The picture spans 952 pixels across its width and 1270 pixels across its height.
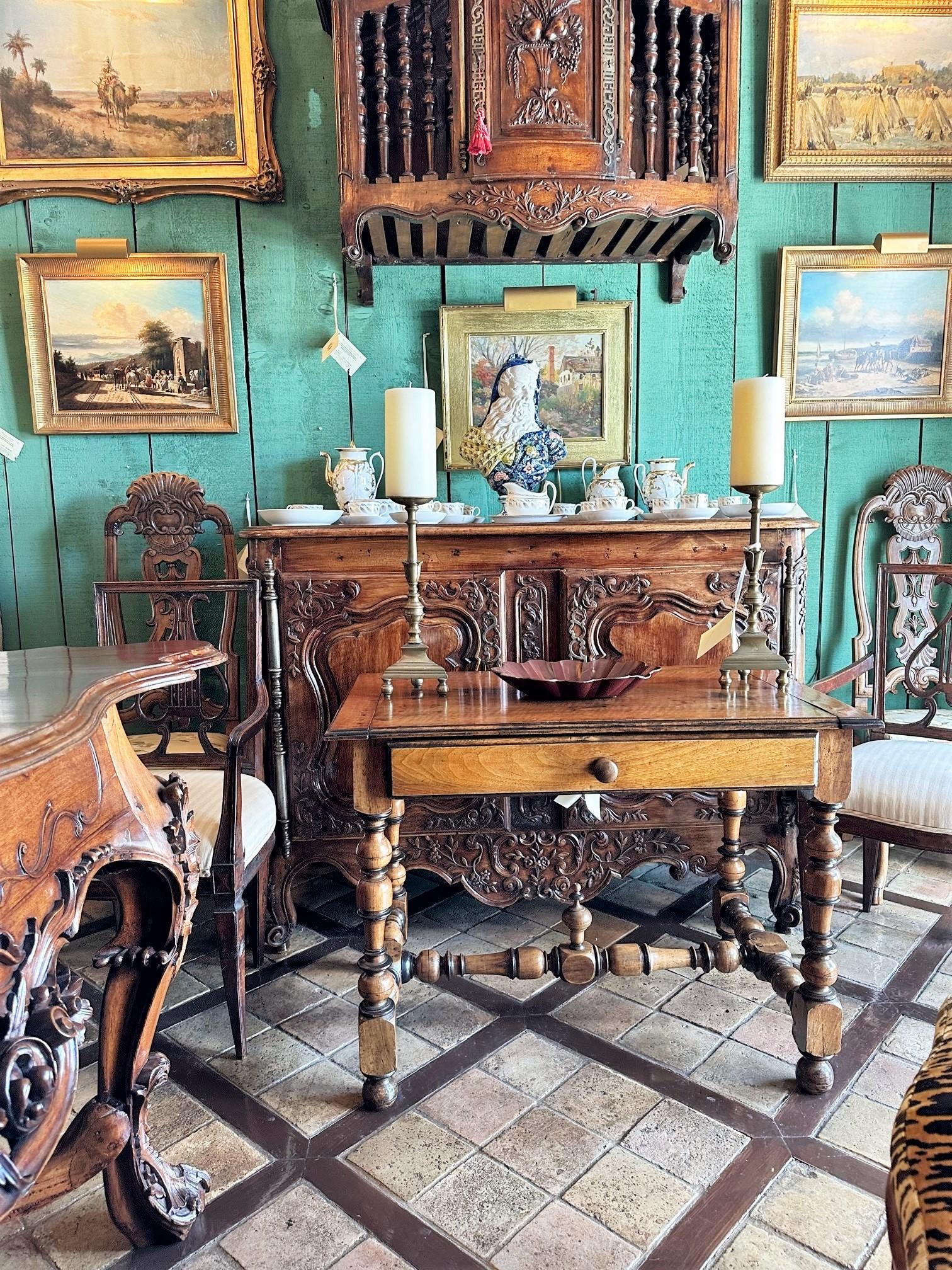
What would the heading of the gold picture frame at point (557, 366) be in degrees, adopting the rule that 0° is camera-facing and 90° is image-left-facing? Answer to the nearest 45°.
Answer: approximately 0°

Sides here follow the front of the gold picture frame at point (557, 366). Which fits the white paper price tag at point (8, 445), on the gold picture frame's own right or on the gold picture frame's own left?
on the gold picture frame's own right

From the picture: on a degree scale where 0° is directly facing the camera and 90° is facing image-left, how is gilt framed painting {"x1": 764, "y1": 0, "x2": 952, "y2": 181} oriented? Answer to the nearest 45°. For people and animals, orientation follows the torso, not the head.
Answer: approximately 0°

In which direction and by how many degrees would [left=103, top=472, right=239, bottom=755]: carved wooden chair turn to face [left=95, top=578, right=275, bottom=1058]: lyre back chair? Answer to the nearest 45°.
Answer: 0° — it already faces it
